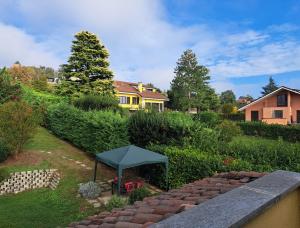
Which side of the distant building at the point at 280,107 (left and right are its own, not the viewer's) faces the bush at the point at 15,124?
front

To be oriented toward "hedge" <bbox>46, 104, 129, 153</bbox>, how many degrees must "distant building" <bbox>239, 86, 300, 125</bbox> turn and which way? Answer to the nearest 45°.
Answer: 0° — it already faces it

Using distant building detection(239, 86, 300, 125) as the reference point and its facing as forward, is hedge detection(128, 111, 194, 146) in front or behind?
in front

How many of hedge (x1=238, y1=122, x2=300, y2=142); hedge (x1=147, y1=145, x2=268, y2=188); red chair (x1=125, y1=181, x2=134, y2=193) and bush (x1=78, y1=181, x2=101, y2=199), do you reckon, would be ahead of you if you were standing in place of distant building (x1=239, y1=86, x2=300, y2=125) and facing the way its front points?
4

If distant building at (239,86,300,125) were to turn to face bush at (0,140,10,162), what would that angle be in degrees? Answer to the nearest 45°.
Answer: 0° — it already faces it

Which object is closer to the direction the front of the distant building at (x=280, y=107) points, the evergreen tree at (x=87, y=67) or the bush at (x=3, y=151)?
the bush

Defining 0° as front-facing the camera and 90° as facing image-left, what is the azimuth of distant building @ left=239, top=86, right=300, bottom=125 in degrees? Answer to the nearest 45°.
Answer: approximately 0°

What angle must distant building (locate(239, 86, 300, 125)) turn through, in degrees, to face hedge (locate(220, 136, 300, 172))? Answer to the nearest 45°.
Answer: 0° — it already faces it

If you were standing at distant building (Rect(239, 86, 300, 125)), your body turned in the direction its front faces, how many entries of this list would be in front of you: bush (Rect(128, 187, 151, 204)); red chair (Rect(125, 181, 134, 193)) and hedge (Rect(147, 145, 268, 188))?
3

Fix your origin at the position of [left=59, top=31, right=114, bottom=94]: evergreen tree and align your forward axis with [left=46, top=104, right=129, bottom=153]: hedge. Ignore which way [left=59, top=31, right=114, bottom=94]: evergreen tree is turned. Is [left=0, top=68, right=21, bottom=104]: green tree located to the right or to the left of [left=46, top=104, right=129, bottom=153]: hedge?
right

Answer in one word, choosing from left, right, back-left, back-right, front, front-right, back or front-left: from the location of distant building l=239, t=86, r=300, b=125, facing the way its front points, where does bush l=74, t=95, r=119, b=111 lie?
front-right

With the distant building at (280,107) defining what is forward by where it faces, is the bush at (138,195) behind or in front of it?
in front

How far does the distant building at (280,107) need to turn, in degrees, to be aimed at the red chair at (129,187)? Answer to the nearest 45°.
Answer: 0° — it already faces it

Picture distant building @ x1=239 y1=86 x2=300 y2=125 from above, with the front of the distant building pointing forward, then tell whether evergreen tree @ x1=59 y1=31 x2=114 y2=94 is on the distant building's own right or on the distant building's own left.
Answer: on the distant building's own right
